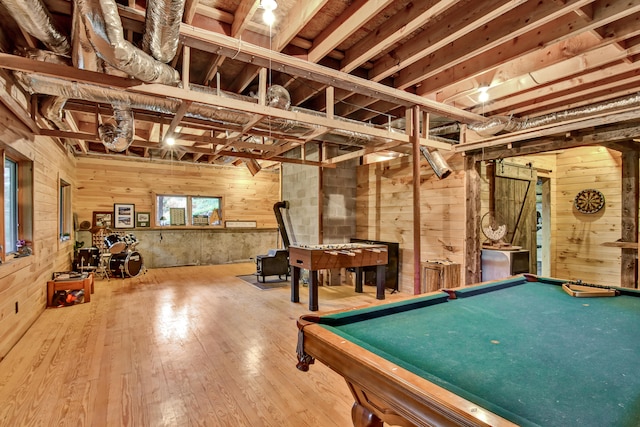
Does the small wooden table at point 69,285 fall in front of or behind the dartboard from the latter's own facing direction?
in front

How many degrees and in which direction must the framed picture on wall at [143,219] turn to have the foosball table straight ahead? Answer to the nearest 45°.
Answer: approximately 45° to its left

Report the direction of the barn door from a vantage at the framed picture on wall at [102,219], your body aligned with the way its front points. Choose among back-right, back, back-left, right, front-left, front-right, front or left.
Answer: front-left

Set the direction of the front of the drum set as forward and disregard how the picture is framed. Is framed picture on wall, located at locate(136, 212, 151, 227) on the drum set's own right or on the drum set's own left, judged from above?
on the drum set's own left

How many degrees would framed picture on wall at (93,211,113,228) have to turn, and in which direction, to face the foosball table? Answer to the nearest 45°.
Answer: approximately 45° to its left
